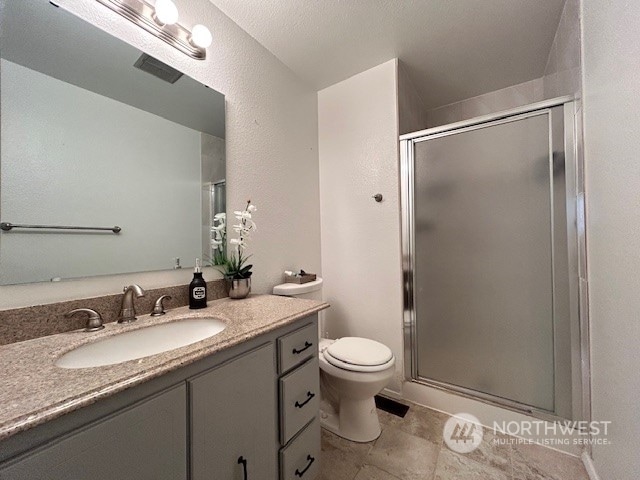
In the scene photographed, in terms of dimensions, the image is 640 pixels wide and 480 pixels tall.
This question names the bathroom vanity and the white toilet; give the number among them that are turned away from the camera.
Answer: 0

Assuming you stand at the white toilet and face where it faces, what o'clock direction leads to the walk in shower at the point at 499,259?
The walk in shower is roughly at 10 o'clock from the white toilet.

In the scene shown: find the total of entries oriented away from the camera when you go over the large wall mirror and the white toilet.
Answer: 0

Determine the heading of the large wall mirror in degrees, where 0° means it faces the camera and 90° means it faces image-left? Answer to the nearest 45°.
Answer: approximately 315°

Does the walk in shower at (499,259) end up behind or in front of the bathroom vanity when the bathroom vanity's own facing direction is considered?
in front

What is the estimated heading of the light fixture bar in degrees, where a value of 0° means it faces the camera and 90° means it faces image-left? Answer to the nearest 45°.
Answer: approximately 315°

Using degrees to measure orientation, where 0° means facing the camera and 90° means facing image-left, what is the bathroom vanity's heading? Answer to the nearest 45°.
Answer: approximately 315°

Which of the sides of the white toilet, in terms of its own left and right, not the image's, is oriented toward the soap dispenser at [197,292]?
right
